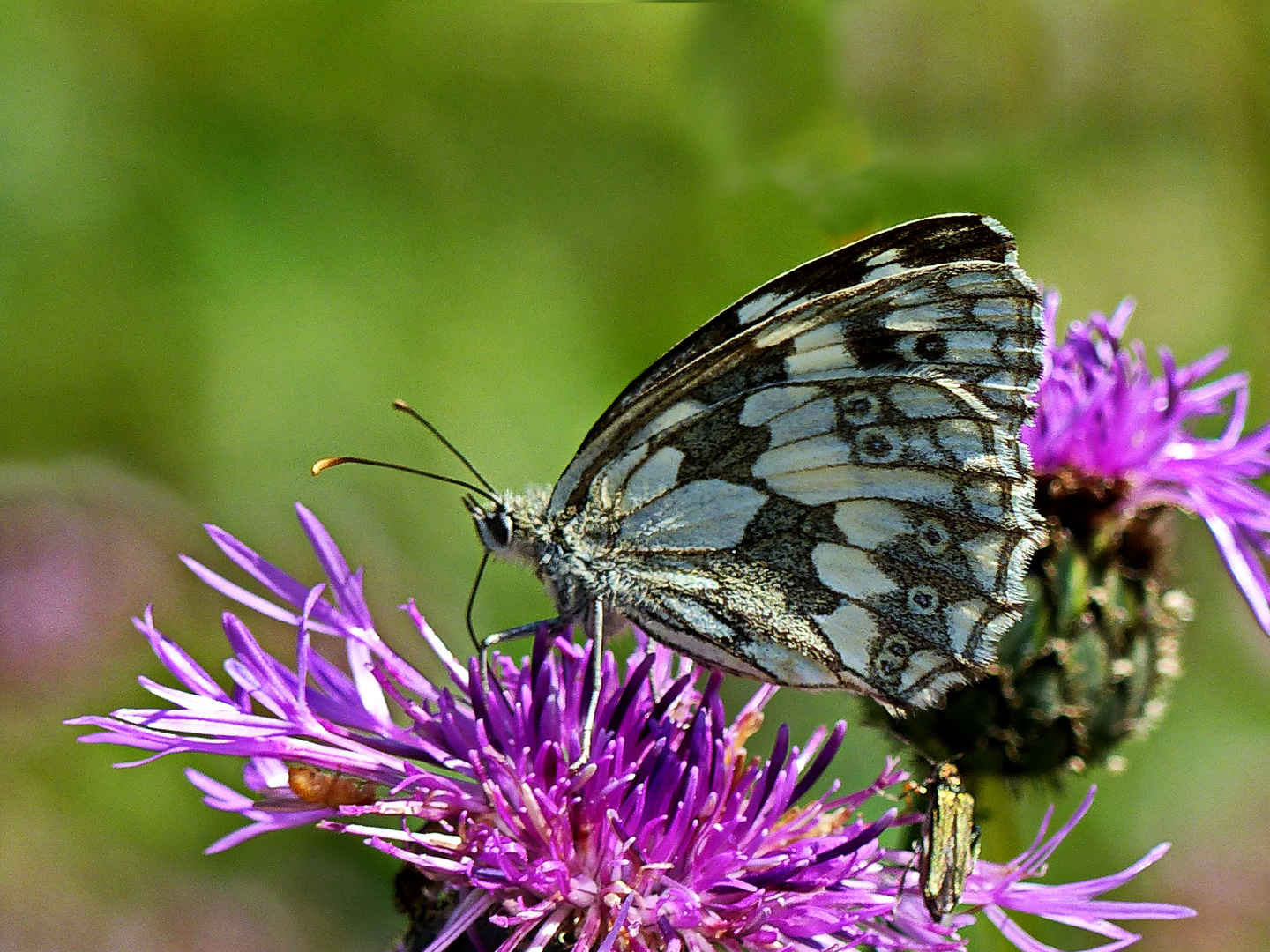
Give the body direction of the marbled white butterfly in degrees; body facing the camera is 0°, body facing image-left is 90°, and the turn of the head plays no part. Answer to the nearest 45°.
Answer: approximately 90°

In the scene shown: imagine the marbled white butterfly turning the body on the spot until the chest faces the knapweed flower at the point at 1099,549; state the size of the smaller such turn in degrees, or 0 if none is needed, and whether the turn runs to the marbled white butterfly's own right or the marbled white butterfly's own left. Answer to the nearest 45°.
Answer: approximately 135° to the marbled white butterfly's own right
